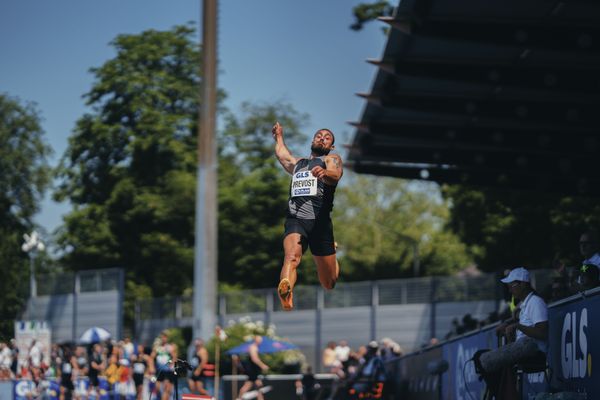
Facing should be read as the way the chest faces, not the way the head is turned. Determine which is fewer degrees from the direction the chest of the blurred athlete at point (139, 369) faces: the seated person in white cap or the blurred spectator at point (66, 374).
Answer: the seated person in white cap

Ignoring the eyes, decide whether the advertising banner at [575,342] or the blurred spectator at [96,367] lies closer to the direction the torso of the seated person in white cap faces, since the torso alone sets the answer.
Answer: the blurred spectator

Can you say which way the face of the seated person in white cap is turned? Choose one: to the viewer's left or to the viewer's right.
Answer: to the viewer's left

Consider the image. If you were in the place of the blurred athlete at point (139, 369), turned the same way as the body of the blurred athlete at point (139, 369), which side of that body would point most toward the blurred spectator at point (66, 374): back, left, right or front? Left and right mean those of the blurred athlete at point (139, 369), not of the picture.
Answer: right

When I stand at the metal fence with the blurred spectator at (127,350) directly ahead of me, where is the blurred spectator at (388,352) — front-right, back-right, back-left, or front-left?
front-left

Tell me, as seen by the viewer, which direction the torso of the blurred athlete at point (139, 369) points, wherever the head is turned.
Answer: toward the camera

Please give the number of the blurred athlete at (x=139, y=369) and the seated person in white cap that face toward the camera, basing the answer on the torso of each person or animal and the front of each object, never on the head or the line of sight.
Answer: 1

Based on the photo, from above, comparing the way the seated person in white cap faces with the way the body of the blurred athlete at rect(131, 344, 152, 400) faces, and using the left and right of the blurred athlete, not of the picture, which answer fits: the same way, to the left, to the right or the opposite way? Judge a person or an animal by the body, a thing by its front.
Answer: to the right

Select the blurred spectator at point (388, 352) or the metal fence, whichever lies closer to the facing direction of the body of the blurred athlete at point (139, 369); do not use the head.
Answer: the blurred spectator

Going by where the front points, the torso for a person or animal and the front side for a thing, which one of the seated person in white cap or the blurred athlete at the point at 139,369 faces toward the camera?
the blurred athlete

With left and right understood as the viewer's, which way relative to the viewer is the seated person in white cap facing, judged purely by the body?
facing to the left of the viewer

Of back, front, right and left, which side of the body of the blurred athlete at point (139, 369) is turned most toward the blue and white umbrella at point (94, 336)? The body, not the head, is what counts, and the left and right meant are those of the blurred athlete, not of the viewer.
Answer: back

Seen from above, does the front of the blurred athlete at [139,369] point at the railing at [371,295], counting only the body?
no

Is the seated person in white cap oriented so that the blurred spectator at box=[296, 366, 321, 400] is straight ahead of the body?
no

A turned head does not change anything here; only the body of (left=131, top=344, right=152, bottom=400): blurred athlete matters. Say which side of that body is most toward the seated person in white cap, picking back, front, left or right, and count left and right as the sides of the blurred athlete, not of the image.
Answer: front

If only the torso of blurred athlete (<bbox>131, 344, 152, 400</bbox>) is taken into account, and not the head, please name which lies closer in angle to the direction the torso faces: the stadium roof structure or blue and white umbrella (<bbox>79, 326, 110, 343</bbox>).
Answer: the stadium roof structure
